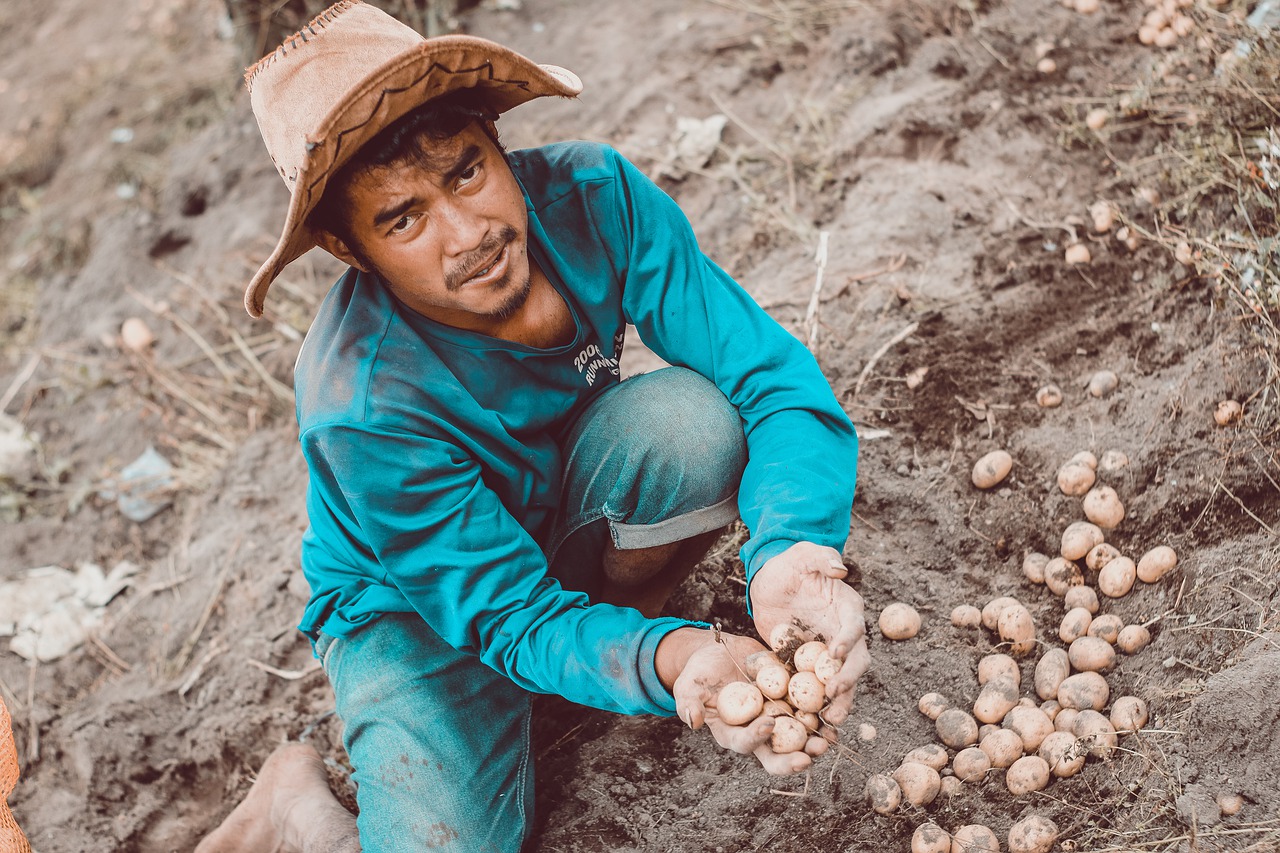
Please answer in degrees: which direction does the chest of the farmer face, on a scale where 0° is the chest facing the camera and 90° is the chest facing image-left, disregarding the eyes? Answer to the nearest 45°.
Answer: approximately 315°

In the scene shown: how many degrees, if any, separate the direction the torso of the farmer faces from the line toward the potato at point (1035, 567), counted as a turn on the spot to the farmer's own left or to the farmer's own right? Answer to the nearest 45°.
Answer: approximately 45° to the farmer's own left

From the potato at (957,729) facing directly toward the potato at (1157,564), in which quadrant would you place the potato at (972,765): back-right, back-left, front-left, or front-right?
back-right
